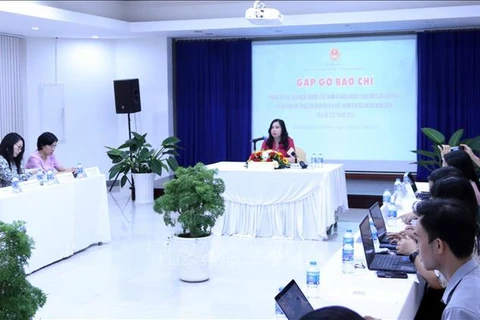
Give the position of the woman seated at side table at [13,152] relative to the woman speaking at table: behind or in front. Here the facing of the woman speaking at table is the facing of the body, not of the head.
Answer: in front

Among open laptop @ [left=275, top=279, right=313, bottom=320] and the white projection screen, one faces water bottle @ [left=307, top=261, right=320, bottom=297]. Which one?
the white projection screen

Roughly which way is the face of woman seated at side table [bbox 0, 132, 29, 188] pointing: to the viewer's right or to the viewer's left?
to the viewer's right

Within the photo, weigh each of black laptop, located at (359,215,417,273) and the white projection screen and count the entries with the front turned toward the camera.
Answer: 1

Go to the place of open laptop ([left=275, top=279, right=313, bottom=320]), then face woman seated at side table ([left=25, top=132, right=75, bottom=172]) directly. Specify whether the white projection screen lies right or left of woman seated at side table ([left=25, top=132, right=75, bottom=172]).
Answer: right

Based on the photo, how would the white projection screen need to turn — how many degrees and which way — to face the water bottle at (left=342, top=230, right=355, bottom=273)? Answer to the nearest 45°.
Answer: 0° — it already faces it

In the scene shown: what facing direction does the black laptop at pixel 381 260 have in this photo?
to the viewer's right

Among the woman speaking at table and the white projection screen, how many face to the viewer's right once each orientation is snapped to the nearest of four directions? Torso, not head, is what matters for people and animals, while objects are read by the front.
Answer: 0

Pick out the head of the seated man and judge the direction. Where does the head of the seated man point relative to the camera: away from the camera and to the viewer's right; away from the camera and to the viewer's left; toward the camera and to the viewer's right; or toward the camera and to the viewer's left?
away from the camera and to the viewer's left

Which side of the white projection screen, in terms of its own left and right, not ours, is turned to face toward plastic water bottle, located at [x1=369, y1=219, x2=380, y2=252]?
front

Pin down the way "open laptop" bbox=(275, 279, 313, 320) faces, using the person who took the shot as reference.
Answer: facing the viewer and to the right of the viewer

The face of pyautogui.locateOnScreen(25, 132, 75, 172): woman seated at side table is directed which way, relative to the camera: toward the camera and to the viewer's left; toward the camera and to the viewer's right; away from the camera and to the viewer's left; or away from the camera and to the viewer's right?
toward the camera and to the viewer's right

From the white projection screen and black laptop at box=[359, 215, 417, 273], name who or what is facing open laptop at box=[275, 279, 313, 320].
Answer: the white projection screen

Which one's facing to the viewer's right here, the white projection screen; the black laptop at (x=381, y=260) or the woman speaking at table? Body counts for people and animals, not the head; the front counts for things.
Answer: the black laptop

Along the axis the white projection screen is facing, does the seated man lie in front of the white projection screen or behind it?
in front

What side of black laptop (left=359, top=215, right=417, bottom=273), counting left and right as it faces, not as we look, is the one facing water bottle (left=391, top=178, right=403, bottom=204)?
left

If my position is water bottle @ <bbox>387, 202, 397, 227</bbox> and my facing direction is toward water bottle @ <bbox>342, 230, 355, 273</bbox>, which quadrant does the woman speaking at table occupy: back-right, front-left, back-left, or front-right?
back-right

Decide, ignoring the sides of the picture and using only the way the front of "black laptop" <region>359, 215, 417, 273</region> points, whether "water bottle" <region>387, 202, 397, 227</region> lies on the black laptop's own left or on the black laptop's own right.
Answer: on the black laptop's own left
